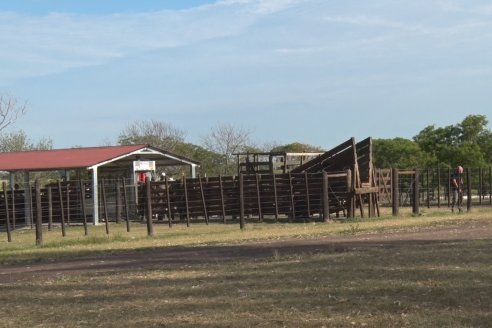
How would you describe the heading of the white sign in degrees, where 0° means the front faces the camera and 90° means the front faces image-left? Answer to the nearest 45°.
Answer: approximately 0°

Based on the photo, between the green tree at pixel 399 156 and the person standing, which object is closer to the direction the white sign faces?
the person standing

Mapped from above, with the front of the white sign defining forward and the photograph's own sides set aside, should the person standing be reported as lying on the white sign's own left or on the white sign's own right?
on the white sign's own left

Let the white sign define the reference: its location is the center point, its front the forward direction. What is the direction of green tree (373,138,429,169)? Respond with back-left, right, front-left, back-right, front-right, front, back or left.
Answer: back-left
